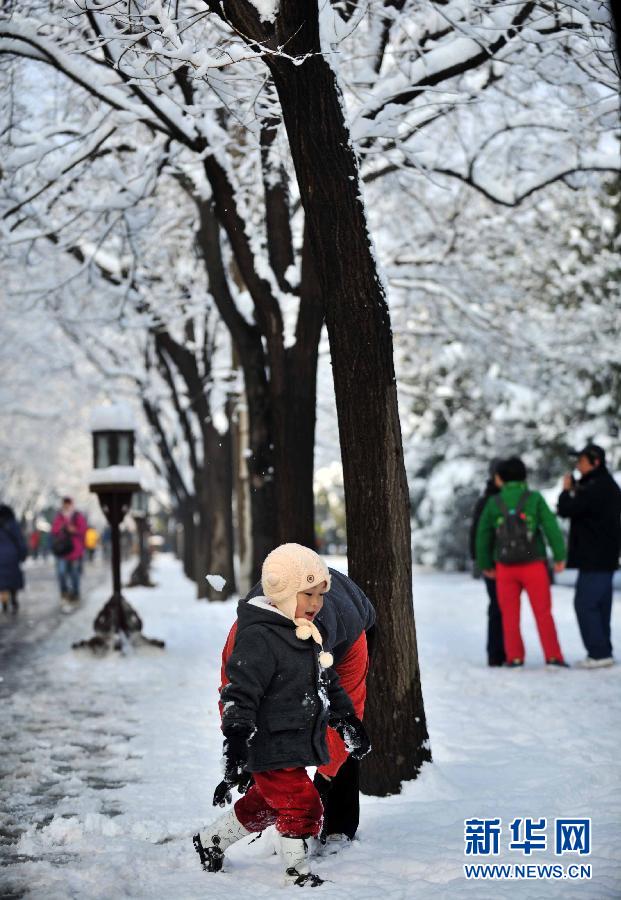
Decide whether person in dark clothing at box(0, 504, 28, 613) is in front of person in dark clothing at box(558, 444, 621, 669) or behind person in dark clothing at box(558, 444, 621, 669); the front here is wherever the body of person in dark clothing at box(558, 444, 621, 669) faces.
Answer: in front

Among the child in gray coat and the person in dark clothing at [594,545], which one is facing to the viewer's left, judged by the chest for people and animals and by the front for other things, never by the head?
the person in dark clothing

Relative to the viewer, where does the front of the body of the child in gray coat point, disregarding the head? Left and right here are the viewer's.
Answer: facing the viewer and to the right of the viewer

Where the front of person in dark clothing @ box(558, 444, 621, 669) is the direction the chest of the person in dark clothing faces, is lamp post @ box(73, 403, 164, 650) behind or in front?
in front

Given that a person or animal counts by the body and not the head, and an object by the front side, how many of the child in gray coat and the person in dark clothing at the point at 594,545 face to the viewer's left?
1

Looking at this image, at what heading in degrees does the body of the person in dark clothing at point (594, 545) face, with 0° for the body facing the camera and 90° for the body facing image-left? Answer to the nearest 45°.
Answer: approximately 90°

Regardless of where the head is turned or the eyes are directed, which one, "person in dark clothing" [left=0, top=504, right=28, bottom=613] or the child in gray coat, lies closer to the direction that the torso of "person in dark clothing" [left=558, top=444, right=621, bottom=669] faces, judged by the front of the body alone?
the person in dark clothing

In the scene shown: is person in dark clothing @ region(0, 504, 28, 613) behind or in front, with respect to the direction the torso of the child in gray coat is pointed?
behind

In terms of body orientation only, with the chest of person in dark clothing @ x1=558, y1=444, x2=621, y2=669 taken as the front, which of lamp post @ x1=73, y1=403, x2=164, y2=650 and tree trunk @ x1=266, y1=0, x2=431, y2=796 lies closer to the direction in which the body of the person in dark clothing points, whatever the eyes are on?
the lamp post
